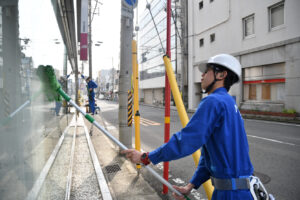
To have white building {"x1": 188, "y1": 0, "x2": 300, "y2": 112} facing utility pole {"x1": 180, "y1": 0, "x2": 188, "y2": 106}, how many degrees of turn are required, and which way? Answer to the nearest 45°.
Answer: approximately 90° to its right

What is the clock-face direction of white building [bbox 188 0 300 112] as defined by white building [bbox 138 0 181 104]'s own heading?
white building [bbox 188 0 300 112] is roughly at 10 o'clock from white building [bbox 138 0 181 104].

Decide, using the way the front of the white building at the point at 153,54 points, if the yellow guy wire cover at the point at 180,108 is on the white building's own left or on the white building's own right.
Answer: on the white building's own left

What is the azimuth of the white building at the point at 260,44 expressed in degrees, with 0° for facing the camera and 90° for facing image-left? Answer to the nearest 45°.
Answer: approximately 45°

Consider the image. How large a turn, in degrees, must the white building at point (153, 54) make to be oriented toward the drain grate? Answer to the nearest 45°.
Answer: approximately 45° to its left

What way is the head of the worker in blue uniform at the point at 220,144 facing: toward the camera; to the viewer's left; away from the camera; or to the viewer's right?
to the viewer's left

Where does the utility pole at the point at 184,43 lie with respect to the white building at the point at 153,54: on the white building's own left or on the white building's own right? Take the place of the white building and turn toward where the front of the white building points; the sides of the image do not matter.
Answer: on the white building's own left

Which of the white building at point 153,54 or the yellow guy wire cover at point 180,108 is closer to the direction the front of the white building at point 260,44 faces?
the yellow guy wire cover

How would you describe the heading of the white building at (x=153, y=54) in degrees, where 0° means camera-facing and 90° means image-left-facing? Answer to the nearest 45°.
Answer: approximately 45°

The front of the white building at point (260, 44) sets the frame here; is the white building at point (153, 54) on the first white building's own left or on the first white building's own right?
on the first white building's own right
